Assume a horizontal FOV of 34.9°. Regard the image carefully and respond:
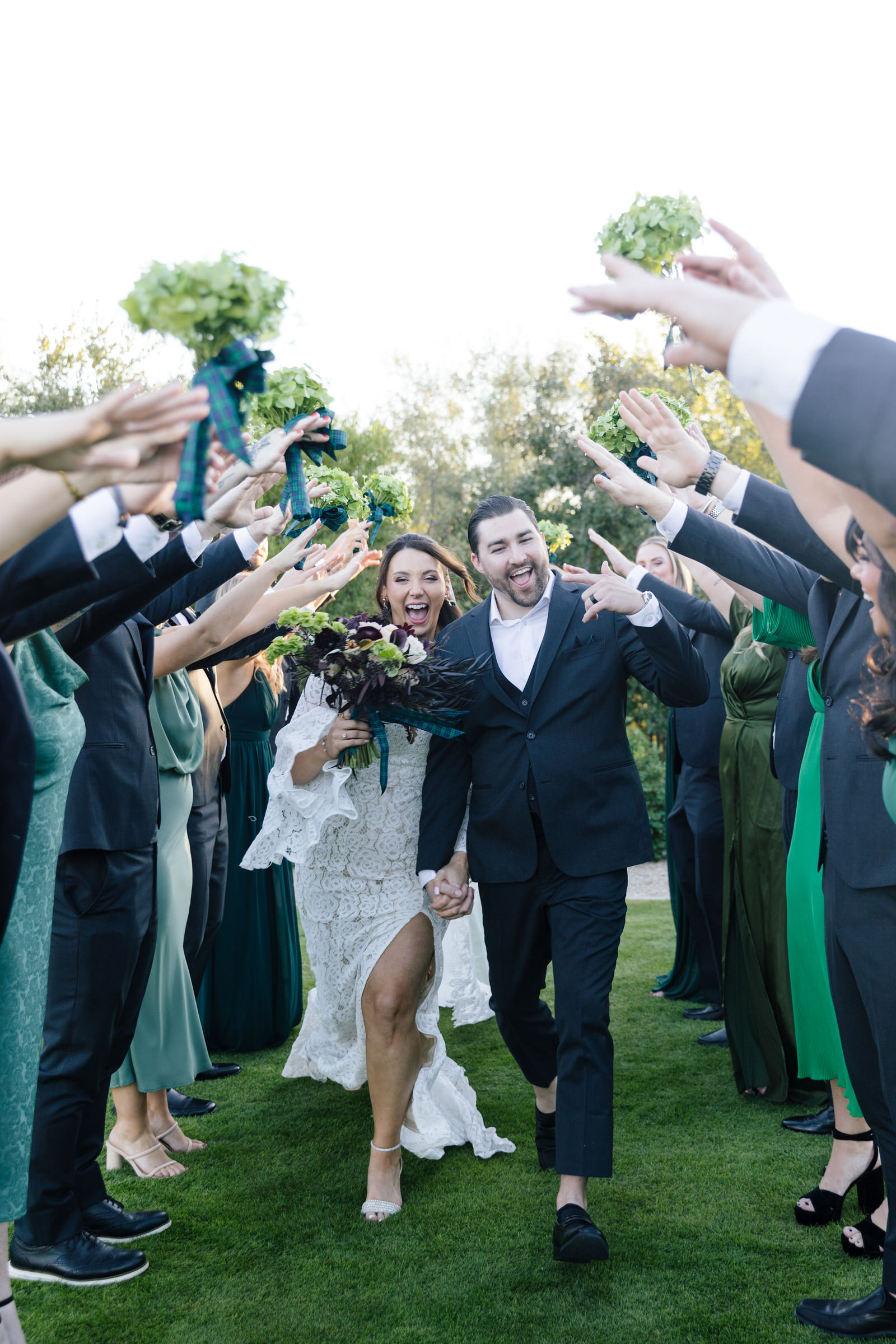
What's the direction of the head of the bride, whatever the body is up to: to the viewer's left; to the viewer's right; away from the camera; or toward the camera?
toward the camera

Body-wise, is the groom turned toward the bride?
no

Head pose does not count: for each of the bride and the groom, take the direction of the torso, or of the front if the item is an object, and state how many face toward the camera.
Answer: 2

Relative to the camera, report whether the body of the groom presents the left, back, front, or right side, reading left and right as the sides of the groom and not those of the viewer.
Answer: front

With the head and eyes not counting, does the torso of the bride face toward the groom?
no

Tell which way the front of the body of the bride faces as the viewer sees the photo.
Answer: toward the camera

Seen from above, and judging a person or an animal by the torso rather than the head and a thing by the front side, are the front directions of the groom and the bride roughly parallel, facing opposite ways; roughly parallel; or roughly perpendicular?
roughly parallel
